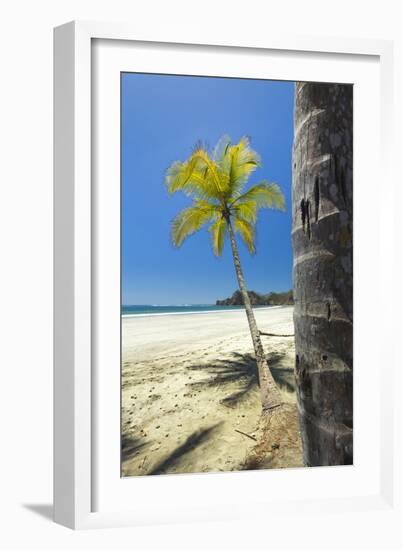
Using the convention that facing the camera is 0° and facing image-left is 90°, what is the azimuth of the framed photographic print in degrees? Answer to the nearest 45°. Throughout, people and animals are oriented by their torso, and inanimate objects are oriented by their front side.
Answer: approximately 315°
